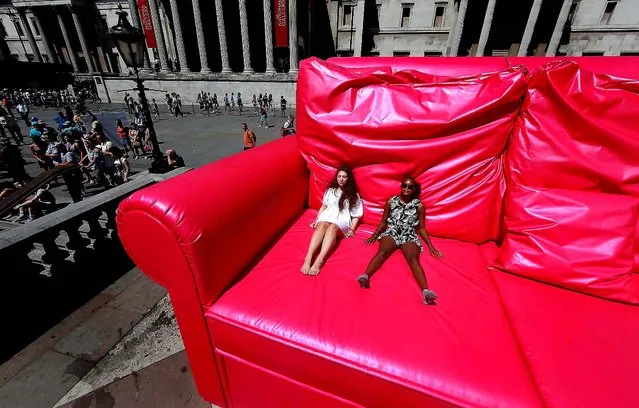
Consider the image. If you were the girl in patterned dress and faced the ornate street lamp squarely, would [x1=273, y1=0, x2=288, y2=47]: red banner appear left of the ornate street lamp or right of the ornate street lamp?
right

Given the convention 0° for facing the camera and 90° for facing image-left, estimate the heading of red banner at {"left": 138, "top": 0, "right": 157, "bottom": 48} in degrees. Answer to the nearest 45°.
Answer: approximately 0°

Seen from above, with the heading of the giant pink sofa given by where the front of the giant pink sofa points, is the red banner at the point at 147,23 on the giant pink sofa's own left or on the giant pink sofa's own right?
on the giant pink sofa's own right

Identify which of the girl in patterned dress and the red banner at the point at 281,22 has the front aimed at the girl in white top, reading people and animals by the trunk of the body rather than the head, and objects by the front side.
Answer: the red banner

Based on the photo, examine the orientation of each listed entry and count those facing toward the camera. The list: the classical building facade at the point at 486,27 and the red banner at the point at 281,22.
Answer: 2

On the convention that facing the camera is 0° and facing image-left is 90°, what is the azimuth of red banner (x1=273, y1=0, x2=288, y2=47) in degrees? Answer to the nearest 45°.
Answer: approximately 0°

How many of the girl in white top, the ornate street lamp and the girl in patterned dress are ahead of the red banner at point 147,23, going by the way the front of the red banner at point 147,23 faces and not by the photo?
3

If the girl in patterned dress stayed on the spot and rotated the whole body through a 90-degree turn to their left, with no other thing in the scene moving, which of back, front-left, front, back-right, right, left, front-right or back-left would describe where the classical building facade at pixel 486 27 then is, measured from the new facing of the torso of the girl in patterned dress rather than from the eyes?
left

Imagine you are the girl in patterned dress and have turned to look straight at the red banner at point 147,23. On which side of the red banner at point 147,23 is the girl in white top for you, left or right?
left

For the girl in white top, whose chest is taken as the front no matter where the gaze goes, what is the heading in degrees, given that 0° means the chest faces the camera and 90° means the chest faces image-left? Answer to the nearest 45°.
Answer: approximately 45°

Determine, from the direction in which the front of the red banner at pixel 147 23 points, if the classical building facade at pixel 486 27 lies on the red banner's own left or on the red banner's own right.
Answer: on the red banner's own left

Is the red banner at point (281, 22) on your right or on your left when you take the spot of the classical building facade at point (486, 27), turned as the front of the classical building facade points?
on your right

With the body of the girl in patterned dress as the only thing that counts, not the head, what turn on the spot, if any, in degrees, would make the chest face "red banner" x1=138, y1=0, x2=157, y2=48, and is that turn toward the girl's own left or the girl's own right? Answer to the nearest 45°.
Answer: approximately 135° to the girl's own right
